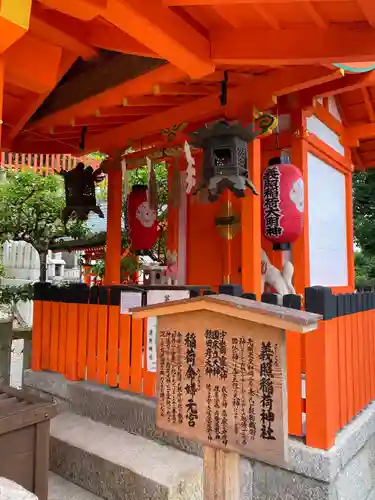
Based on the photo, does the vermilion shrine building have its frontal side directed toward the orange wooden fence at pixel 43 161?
no

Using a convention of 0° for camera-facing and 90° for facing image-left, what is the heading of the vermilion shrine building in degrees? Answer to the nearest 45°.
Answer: approximately 45°
